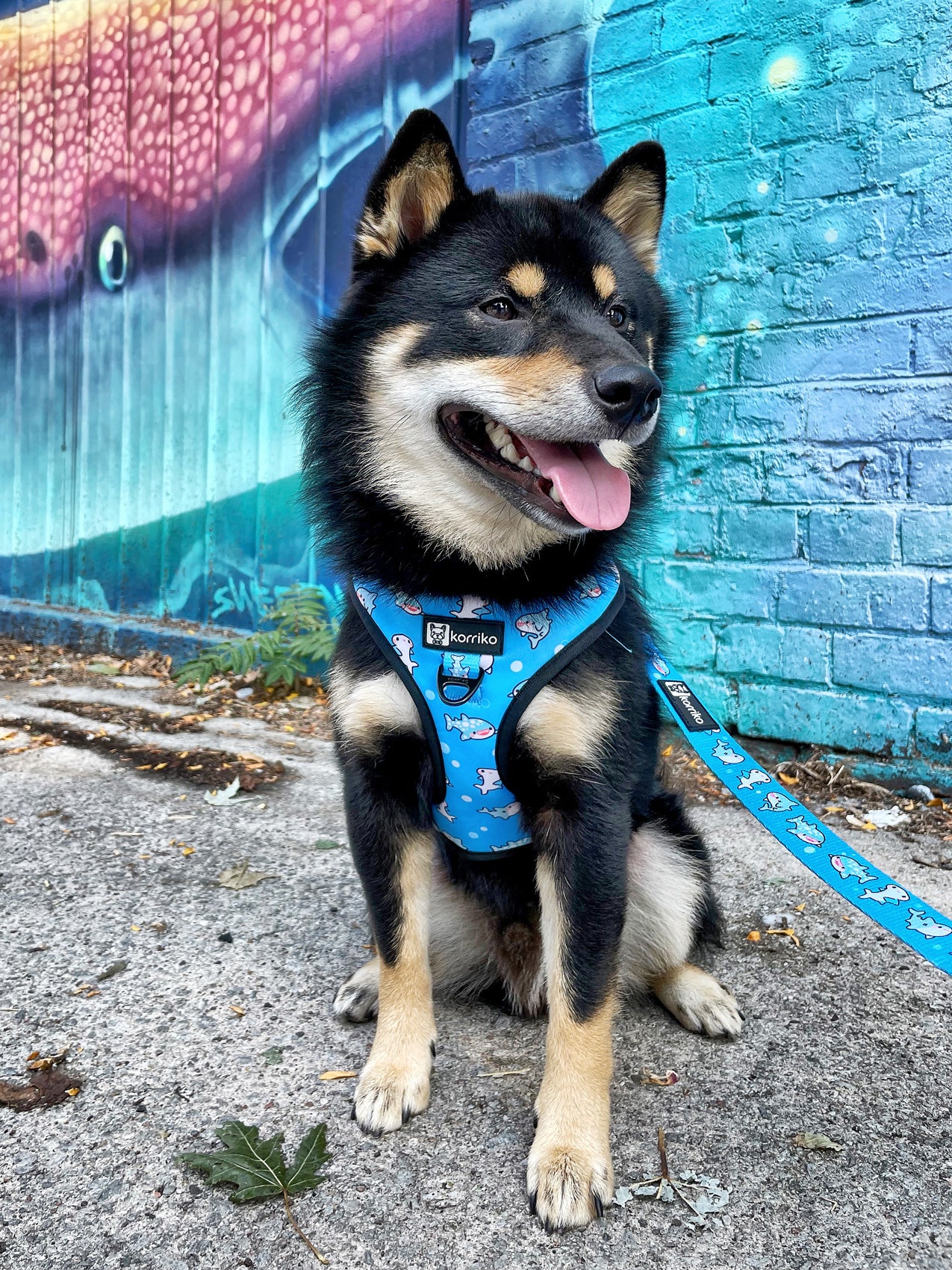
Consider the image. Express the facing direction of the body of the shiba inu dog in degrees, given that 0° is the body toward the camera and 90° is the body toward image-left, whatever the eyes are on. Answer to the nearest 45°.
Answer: approximately 0°

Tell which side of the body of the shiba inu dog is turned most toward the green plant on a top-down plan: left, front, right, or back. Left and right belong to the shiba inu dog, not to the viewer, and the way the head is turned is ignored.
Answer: back
